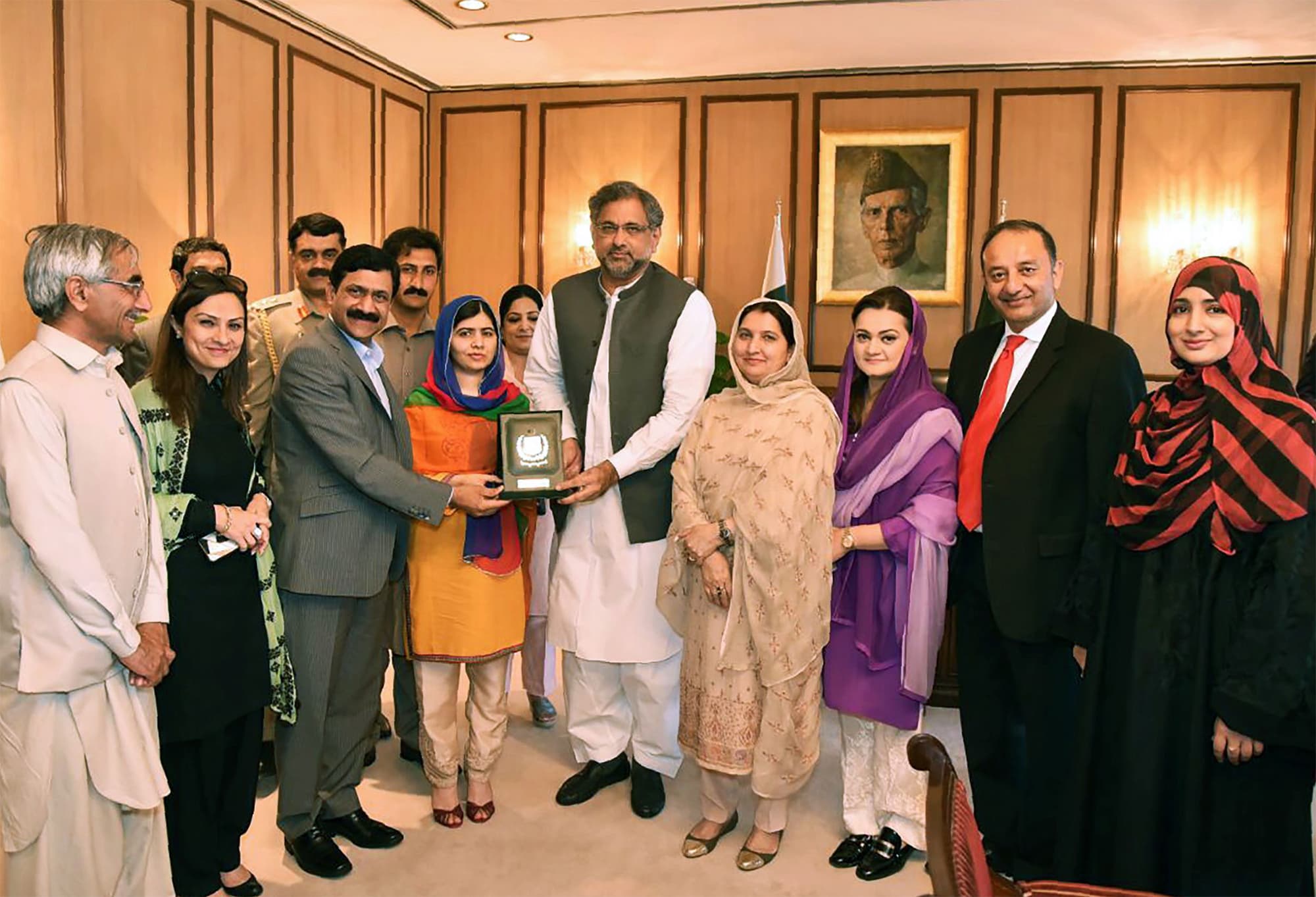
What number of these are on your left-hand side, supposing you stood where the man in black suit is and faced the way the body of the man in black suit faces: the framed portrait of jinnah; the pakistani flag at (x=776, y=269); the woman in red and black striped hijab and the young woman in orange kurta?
1

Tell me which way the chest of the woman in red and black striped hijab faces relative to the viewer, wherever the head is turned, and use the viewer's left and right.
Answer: facing the viewer

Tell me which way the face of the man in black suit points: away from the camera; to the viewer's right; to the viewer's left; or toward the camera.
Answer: toward the camera

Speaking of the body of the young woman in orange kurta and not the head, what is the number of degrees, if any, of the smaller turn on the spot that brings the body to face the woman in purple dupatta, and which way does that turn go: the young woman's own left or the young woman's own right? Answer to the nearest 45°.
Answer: approximately 90° to the young woman's own left

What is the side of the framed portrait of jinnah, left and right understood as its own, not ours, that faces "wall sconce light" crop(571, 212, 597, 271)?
right

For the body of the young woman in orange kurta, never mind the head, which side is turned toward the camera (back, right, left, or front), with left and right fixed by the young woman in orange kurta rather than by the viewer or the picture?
front

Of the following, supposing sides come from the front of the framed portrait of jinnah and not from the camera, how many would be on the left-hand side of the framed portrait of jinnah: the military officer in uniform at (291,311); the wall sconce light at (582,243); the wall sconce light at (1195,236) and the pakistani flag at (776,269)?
1

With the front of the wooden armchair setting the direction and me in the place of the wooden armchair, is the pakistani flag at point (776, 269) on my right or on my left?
on my left

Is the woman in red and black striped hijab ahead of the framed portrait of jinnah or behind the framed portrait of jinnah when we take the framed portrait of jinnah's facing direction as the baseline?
ahead

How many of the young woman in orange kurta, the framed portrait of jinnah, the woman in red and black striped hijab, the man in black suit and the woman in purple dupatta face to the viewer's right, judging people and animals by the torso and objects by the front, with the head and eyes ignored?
0
